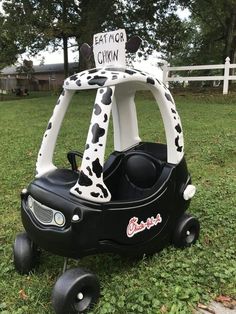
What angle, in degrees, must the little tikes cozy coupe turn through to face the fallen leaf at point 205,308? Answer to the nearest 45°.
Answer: approximately 90° to its left

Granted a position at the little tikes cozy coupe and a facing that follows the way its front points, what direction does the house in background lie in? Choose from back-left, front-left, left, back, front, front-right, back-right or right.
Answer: back-right

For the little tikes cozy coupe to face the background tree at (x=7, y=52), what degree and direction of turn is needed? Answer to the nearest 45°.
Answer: approximately 135° to its right

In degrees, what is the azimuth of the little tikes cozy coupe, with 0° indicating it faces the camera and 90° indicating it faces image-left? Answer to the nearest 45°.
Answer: approximately 45°

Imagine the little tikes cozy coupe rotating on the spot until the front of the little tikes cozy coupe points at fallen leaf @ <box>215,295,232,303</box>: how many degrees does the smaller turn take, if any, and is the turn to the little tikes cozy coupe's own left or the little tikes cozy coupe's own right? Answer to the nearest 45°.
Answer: approximately 90° to the little tikes cozy coupe's own left
